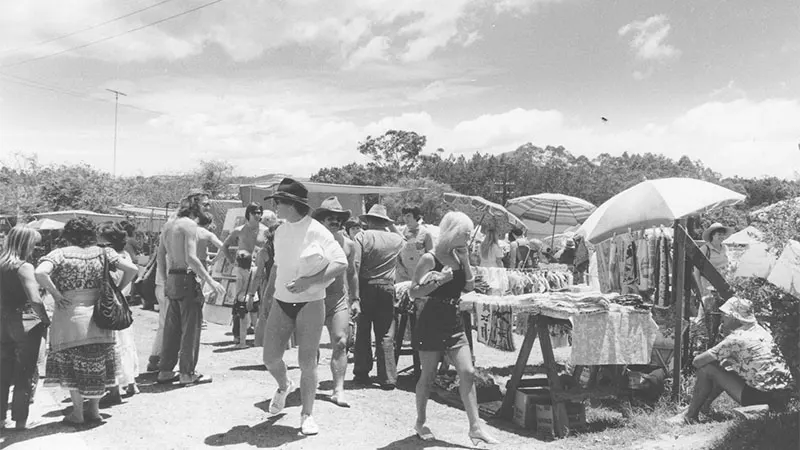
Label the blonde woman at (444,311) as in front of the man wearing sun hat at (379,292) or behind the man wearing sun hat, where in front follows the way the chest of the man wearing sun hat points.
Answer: behind

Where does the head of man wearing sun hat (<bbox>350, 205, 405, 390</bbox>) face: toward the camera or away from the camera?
away from the camera

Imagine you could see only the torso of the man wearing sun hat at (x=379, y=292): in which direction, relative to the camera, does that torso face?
away from the camera

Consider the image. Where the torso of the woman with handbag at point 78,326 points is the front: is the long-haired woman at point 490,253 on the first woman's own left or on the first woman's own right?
on the first woman's own right

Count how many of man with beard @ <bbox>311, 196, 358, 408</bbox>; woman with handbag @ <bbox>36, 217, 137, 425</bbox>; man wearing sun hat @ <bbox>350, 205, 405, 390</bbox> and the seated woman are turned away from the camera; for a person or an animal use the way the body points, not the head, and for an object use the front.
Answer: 2

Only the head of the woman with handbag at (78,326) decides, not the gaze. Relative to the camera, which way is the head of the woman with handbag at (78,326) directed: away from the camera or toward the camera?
away from the camera

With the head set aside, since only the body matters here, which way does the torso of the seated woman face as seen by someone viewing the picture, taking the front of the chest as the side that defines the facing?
to the viewer's left

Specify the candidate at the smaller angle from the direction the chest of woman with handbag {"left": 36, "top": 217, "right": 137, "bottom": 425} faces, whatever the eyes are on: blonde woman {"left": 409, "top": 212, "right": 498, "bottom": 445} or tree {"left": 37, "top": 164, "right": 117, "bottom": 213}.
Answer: the tree

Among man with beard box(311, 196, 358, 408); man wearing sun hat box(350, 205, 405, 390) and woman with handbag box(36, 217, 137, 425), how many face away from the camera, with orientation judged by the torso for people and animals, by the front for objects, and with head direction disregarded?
2

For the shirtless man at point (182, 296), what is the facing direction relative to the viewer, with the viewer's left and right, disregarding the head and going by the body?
facing away from the viewer and to the right of the viewer

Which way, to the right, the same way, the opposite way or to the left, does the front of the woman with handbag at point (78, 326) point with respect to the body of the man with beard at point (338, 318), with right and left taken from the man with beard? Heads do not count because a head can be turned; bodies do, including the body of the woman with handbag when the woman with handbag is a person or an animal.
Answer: the opposite way

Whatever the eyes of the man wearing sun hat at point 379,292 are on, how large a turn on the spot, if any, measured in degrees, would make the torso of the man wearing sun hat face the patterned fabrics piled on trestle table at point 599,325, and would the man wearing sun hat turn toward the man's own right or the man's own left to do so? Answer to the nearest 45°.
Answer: approximately 135° to the man's own right
